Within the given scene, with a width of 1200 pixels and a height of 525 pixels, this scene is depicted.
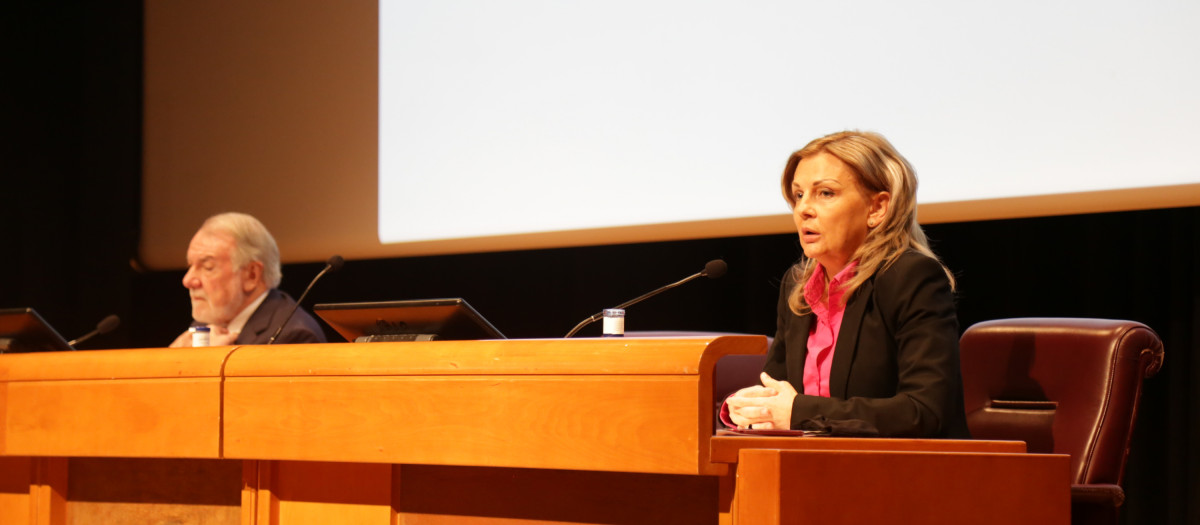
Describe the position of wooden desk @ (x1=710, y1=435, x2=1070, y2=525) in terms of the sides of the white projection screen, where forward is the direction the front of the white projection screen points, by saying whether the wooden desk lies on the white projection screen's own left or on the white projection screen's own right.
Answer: on the white projection screen's own left

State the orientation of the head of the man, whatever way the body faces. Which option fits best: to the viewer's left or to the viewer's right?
to the viewer's left

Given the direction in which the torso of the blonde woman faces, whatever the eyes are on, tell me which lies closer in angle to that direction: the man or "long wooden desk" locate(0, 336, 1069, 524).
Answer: the long wooden desk

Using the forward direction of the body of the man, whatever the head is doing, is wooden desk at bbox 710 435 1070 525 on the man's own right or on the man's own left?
on the man's own left

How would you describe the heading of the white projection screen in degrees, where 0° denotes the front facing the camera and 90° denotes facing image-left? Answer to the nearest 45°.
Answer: approximately 45°

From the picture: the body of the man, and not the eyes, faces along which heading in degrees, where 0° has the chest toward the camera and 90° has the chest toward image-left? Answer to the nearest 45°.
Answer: approximately 45°

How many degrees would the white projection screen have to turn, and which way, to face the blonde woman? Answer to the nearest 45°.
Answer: approximately 45° to its left

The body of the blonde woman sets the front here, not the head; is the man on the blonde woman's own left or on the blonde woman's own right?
on the blonde woman's own right

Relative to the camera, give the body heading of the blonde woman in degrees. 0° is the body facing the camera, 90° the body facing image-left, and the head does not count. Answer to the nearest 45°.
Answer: approximately 45°

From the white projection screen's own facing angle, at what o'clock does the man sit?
The man is roughly at 1 o'clock from the white projection screen.
